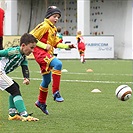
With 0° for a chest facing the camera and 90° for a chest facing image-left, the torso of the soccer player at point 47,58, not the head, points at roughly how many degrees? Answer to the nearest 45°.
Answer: approximately 315°

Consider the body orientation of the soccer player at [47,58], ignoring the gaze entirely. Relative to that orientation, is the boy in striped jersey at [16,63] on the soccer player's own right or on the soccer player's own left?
on the soccer player's own right

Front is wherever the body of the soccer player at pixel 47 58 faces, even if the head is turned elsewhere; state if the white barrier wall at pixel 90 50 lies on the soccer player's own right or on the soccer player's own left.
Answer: on the soccer player's own left

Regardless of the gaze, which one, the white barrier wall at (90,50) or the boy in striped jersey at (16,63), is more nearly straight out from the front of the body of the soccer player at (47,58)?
the boy in striped jersey
